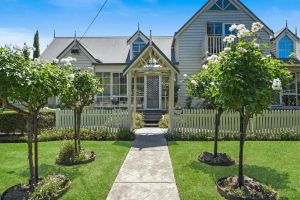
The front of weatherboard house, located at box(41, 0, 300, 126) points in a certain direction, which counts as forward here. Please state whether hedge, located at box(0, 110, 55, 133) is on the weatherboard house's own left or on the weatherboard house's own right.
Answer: on the weatherboard house's own right

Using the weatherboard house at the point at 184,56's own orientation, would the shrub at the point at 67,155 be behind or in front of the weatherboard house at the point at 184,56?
in front

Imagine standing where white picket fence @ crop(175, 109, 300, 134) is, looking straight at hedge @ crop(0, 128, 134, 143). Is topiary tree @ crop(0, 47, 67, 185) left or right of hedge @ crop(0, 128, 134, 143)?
left

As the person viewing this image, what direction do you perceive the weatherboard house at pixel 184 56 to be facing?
facing the viewer

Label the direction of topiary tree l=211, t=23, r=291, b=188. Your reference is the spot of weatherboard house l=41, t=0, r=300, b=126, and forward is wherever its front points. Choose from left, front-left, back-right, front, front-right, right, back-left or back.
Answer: front

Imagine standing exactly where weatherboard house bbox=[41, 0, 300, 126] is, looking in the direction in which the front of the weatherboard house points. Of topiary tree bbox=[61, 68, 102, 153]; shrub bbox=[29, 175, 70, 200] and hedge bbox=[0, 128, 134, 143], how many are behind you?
0

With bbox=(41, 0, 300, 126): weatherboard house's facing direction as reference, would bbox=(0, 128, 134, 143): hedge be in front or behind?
in front

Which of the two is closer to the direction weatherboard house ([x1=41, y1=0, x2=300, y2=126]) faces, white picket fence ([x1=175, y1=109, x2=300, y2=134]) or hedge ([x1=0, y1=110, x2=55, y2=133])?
the white picket fence

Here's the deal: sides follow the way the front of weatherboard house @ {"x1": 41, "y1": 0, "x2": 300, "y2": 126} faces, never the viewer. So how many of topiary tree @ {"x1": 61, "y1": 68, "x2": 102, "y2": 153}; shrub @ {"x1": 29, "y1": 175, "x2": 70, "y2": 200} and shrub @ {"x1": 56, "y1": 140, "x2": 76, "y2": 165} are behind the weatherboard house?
0

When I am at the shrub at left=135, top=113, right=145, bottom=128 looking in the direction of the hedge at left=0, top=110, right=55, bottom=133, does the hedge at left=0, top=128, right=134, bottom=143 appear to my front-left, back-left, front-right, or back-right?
front-left

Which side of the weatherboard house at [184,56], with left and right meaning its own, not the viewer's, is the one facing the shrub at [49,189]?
front
